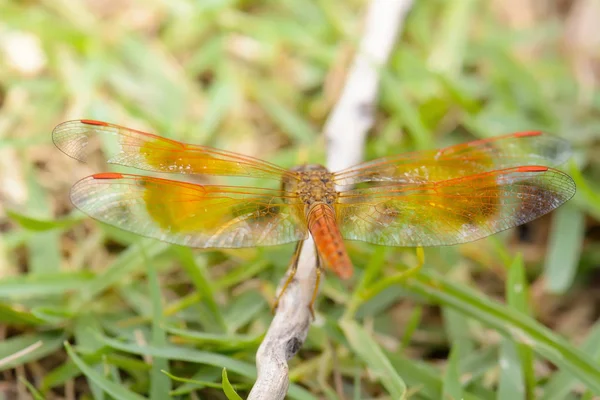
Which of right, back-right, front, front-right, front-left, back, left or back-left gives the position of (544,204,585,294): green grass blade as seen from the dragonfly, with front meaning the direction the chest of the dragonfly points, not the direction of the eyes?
front-right

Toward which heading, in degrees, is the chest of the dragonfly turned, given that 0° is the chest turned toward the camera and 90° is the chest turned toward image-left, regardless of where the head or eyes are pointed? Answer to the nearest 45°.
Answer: approximately 180°

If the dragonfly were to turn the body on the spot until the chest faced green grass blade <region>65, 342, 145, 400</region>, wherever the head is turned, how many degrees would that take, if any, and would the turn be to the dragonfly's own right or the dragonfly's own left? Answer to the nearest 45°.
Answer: approximately 90° to the dragonfly's own left

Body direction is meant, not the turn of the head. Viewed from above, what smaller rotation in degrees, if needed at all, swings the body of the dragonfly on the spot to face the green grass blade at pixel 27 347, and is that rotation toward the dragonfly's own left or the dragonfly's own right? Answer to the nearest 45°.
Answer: approximately 90° to the dragonfly's own left
